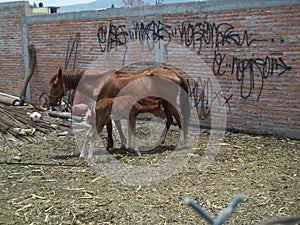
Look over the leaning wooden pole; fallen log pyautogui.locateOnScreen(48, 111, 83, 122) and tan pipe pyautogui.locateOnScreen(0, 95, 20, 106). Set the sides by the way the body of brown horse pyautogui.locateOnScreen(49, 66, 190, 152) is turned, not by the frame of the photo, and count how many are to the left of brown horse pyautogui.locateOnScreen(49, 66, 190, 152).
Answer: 0

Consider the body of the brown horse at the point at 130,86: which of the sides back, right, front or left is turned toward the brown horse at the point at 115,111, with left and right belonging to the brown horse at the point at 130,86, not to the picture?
left

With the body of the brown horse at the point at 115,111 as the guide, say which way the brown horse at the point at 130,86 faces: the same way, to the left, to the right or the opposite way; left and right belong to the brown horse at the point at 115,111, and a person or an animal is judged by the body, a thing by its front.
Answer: the opposite way

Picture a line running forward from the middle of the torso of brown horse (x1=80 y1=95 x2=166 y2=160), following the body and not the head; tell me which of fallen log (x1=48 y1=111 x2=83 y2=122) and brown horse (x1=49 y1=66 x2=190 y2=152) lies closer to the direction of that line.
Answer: the brown horse

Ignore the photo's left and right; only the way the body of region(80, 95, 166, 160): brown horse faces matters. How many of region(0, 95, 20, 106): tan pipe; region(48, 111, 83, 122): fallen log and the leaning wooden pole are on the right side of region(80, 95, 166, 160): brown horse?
0

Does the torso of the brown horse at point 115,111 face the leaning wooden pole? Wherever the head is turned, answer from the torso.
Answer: no

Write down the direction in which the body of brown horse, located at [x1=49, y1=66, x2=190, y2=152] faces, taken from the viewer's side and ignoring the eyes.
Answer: to the viewer's left

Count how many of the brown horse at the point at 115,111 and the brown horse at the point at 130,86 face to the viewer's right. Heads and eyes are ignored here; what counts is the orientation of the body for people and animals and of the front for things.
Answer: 1

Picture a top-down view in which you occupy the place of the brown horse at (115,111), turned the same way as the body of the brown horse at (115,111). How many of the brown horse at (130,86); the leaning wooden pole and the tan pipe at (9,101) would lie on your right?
0

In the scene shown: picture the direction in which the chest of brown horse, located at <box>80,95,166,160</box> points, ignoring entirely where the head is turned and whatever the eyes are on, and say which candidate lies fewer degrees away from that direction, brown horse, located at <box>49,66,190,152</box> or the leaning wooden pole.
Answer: the brown horse

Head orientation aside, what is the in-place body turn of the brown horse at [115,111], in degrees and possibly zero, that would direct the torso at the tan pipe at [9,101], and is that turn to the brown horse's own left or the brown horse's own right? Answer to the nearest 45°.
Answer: approximately 135° to the brown horse's own left

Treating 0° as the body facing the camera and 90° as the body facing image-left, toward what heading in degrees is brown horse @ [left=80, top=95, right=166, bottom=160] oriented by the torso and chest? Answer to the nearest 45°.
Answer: approximately 270°

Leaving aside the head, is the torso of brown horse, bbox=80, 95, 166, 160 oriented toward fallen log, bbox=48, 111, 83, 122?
no
